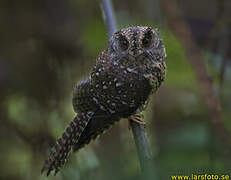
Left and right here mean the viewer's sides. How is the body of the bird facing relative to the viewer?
facing the viewer and to the right of the viewer

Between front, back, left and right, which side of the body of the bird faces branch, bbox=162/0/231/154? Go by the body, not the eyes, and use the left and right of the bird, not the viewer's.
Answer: left
